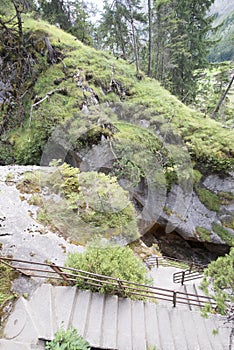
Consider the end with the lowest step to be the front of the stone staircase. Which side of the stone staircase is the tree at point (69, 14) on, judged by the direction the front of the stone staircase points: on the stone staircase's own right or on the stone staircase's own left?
on the stone staircase's own left
